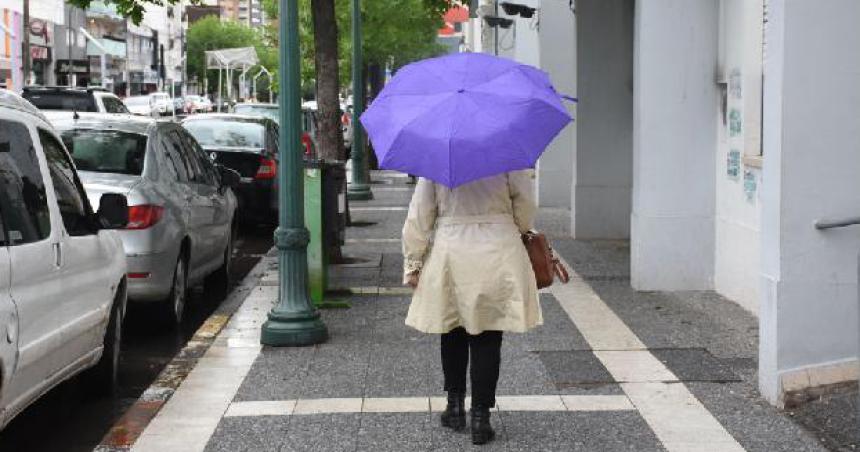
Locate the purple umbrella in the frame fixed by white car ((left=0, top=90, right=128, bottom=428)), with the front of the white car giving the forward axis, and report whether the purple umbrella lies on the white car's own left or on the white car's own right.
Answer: on the white car's own right

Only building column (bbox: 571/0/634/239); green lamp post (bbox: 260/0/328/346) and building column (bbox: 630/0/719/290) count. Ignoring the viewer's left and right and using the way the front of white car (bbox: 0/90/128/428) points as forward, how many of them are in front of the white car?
3

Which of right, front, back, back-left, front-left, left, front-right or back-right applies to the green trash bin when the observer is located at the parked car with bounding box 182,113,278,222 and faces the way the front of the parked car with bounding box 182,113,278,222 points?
back

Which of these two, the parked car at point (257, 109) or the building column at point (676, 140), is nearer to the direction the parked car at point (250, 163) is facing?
the parked car

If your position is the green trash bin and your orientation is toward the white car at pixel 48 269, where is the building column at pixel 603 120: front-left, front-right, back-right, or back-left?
back-left

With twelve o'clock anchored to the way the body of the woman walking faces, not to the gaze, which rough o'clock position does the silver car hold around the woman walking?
The silver car is roughly at 11 o'clock from the woman walking.

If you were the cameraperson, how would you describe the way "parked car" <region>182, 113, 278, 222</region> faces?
facing away from the viewer

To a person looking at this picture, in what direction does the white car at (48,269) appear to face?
facing away from the viewer and to the right of the viewer

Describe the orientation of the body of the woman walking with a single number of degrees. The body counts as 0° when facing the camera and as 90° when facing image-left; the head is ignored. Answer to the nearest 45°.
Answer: approximately 180°
